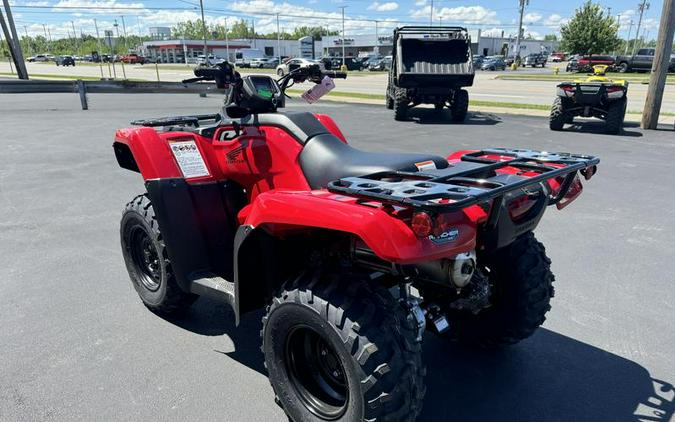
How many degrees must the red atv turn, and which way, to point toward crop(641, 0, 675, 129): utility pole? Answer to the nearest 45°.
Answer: approximately 90° to its right

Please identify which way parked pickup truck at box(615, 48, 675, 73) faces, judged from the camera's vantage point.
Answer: facing to the left of the viewer

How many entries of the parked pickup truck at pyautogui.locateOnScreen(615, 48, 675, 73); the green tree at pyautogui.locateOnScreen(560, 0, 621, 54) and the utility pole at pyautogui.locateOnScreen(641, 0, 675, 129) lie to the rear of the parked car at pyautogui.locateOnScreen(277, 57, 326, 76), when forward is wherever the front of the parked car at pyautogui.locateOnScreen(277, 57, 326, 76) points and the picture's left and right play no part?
3

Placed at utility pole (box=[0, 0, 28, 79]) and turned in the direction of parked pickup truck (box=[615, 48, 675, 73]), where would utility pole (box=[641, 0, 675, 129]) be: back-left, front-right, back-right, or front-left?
front-right

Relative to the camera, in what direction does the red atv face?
facing away from the viewer and to the left of the viewer

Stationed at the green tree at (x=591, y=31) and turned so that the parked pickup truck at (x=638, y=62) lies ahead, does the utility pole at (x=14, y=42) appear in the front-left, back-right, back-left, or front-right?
front-right

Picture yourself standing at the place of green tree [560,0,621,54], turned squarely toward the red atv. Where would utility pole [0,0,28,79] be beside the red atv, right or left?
right

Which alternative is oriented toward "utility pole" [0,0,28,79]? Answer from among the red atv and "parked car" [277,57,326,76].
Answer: the red atv
